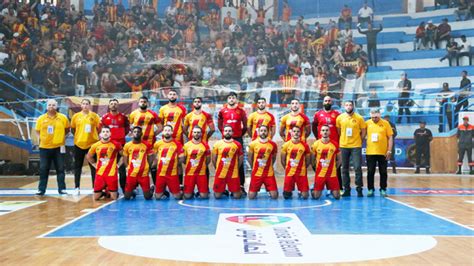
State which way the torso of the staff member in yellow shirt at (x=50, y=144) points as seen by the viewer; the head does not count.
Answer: toward the camera

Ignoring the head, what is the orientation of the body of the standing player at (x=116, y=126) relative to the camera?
toward the camera

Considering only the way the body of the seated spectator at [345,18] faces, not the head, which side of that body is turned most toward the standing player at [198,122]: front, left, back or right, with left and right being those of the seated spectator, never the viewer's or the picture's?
front

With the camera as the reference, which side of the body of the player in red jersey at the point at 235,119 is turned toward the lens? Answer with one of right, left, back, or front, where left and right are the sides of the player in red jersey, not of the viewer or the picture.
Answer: front

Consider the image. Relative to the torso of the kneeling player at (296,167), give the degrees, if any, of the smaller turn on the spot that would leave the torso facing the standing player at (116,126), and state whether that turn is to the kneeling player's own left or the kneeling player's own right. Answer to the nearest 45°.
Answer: approximately 90° to the kneeling player's own right

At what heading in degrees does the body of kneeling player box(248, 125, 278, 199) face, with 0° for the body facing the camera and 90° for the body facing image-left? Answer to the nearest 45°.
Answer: approximately 0°

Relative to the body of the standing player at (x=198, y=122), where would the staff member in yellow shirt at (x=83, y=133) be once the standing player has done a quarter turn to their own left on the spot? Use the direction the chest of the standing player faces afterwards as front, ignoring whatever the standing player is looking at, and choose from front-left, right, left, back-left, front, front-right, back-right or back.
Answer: back

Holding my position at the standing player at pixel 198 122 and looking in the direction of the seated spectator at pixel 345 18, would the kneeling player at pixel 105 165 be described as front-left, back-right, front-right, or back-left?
back-left

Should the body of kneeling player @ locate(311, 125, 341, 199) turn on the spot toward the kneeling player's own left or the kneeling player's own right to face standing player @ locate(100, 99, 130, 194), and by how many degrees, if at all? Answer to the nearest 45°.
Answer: approximately 90° to the kneeling player's own right

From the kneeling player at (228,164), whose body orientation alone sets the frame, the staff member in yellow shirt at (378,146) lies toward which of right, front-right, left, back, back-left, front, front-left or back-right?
left

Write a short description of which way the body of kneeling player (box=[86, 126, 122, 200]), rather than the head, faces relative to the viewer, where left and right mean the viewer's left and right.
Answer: facing the viewer
